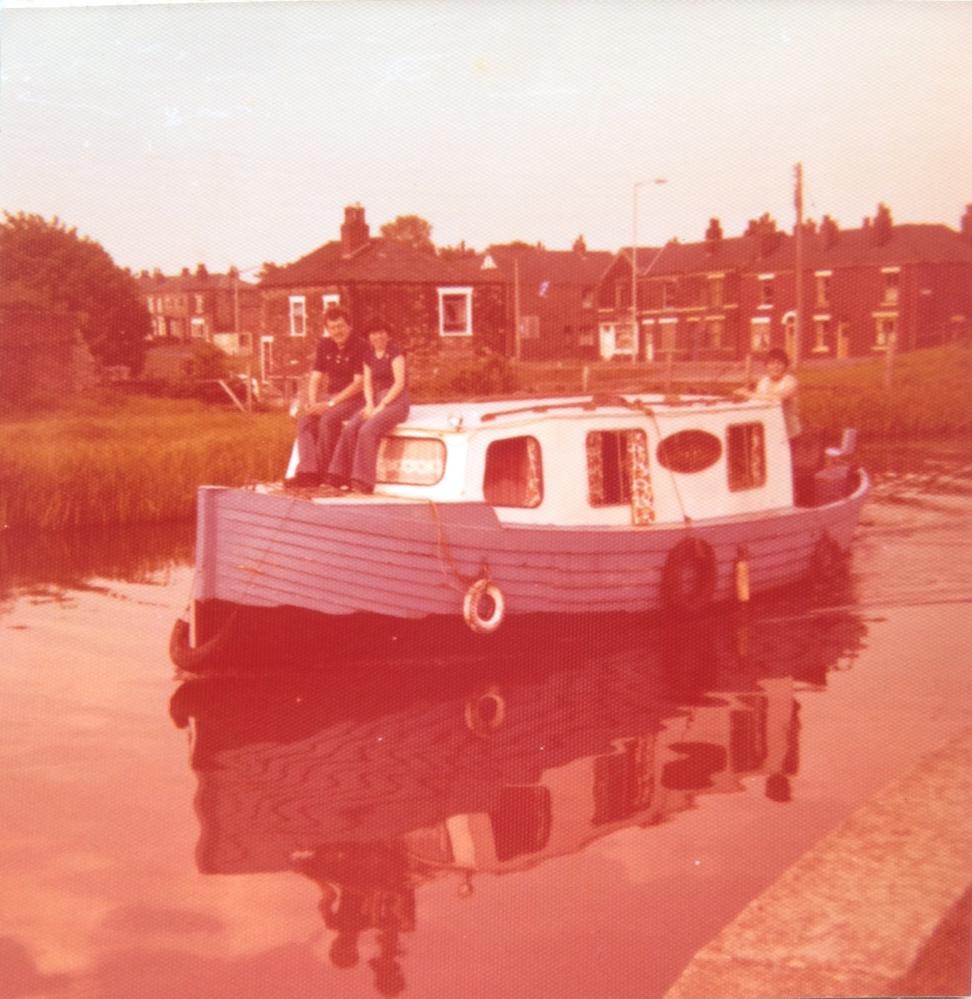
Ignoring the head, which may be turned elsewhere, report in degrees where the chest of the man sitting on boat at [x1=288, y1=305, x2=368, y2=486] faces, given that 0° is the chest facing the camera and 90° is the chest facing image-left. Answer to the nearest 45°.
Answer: approximately 45°

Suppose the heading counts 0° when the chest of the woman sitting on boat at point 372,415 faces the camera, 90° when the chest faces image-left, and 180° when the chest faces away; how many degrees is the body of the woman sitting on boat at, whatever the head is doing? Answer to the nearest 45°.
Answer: approximately 45°

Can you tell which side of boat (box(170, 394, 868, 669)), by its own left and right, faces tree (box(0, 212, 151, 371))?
right
